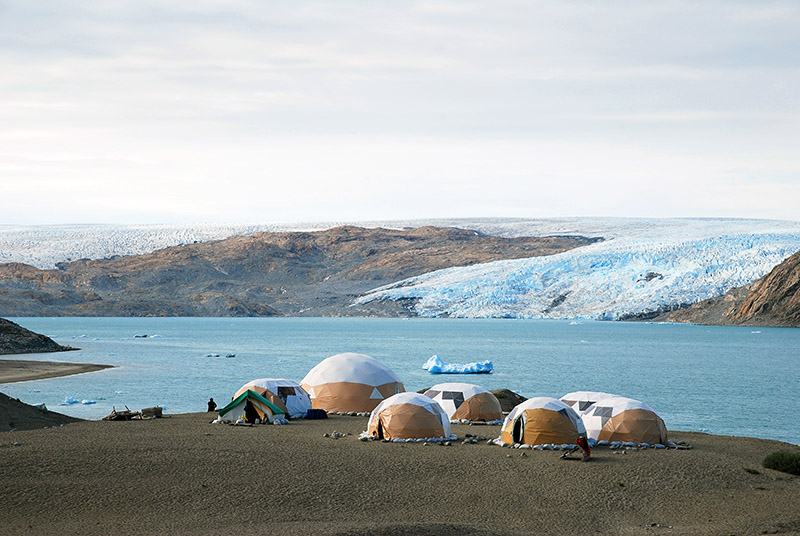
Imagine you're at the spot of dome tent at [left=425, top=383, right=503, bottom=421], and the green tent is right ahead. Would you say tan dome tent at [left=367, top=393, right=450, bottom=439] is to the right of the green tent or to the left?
left

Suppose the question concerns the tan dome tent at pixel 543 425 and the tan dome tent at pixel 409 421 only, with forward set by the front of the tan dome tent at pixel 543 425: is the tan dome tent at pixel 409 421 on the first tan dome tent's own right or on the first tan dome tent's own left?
on the first tan dome tent's own right

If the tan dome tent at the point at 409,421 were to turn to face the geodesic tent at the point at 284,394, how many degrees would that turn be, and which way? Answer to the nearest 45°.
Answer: approximately 90° to its right

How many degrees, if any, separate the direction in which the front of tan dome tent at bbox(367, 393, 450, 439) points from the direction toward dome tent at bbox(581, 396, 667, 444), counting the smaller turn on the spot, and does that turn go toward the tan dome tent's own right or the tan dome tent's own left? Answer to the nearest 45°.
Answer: approximately 135° to the tan dome tent's own left

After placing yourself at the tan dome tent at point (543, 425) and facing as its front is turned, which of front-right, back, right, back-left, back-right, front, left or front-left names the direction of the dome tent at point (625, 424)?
back

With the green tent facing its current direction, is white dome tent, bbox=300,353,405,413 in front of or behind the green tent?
behind
